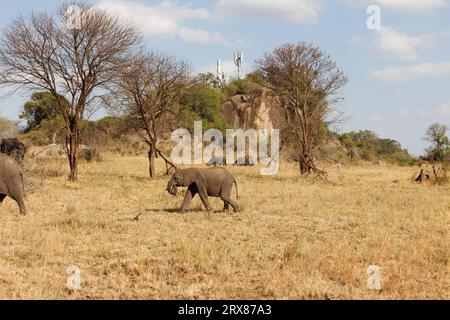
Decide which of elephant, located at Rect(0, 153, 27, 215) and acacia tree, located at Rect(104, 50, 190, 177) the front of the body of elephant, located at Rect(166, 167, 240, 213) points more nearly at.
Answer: the elephant

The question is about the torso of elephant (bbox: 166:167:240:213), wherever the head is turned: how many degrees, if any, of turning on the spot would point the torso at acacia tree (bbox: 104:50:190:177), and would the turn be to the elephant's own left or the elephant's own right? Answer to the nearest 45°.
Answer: approximately 90° to the elephant's own right

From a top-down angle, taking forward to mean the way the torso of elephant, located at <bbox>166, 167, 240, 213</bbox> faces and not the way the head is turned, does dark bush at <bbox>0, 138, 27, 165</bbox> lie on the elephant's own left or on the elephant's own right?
on the elephant's own right

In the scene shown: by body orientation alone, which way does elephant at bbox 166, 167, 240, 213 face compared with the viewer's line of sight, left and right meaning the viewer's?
facing to the left of the viewer

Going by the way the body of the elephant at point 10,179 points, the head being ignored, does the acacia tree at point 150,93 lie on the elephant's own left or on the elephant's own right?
on the elephant's own right

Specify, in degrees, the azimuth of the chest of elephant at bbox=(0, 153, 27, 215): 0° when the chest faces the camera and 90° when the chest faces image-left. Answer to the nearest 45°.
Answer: approximately 90°
